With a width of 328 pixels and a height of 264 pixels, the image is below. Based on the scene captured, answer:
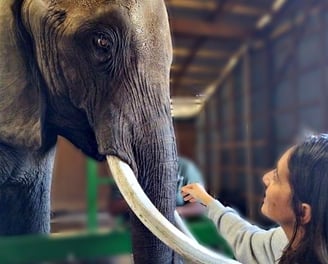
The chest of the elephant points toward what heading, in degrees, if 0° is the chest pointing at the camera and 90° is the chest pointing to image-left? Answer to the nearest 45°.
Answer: approximately 270°

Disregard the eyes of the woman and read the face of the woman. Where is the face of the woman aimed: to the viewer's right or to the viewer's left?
to the viewer's left
